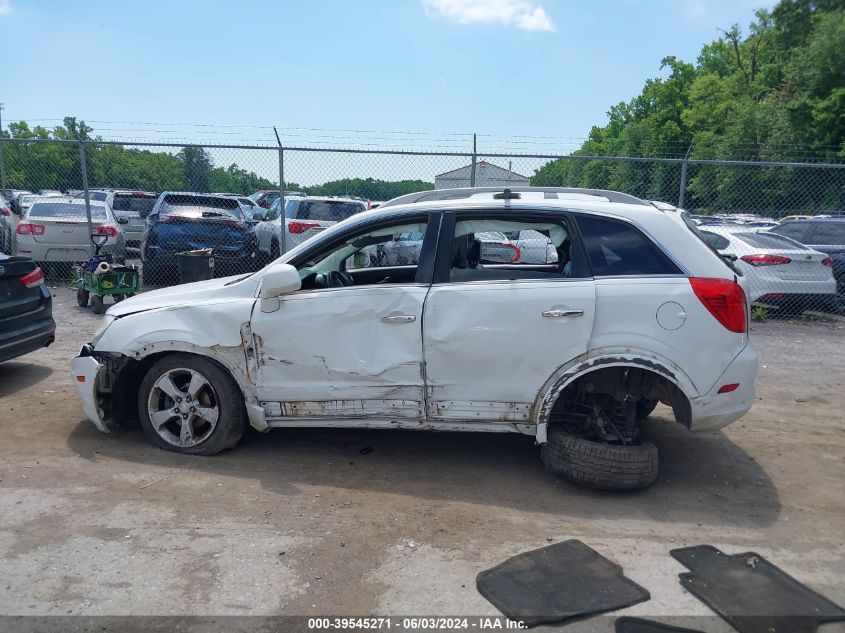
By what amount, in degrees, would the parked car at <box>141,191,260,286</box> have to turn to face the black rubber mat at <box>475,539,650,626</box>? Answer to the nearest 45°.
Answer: approximately 180°

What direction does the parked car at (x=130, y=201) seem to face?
away from the camera

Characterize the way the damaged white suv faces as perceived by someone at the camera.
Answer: facing to the left of the viewer

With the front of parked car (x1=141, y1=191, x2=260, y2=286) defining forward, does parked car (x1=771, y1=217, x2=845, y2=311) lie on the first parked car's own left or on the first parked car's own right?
on the first parked car's own right

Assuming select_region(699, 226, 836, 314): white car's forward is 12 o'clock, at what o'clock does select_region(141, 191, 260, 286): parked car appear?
The parked car is roughly at 10 o'clock from the white car.

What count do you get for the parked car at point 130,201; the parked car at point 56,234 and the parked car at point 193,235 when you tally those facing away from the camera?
3

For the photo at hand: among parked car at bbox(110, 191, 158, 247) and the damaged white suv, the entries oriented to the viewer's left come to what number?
1

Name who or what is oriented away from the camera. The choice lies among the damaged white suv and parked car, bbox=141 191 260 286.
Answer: the parked car

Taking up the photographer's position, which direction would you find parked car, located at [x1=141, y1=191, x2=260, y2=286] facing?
facing away from the viewer

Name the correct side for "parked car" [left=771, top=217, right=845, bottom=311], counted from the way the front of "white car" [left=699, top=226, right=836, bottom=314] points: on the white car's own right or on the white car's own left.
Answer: on the white car's own right

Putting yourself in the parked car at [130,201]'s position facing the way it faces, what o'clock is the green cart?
The green cart is roughly at 6 o'clock from the parked car.

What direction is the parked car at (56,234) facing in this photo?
away from the camera

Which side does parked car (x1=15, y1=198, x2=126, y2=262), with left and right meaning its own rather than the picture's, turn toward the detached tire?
back

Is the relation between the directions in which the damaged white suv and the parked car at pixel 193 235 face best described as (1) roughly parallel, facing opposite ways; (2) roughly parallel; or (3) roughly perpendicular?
roughly perpendicular

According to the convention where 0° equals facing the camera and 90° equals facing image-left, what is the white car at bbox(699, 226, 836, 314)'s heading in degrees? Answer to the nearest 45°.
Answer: approximately 135°

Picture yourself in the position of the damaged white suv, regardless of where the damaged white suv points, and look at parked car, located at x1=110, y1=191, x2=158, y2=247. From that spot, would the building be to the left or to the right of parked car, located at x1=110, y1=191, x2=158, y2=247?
right
